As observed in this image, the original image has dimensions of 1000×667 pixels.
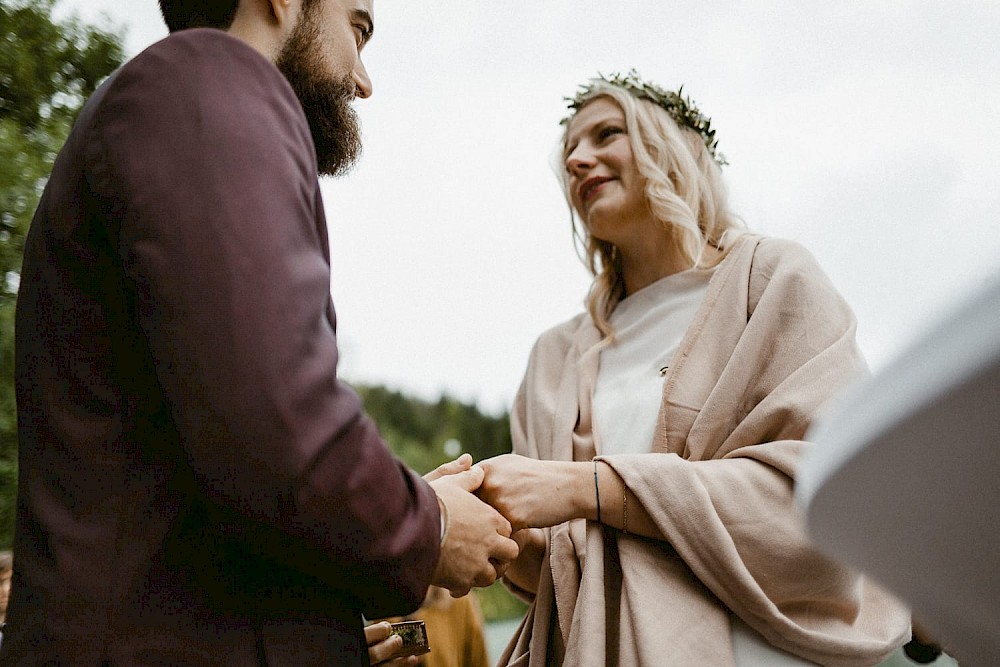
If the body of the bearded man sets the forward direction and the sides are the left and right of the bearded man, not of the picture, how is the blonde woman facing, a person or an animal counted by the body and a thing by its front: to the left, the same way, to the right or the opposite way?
the opposite way

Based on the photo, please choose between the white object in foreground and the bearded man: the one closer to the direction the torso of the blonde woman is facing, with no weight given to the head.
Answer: the bearded man

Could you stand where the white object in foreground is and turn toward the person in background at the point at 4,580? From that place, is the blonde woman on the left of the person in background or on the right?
right

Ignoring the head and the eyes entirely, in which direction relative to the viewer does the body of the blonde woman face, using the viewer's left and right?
facing the viewer and to the left of the viewer

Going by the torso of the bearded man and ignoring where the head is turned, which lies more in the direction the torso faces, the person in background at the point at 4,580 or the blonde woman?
the blonde woman

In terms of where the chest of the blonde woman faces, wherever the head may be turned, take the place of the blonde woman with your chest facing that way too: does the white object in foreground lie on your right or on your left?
on your left

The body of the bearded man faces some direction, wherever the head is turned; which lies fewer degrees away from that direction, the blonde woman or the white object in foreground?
the blonde woman

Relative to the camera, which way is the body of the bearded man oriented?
to the viewer's right

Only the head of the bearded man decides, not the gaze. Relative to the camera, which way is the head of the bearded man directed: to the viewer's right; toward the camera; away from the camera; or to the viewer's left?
to the viewer's right

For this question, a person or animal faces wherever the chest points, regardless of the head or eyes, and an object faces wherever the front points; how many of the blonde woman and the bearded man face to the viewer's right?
1

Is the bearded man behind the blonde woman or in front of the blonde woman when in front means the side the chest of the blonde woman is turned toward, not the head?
in front

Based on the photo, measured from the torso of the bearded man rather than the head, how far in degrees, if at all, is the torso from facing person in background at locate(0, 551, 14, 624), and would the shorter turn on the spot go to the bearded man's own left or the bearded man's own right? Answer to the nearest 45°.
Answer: approximately 90° to the bearded man's own left

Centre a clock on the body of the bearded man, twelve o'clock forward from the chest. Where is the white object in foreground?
The white object in foreground is roughly at 2 o'clock from the bearded man.

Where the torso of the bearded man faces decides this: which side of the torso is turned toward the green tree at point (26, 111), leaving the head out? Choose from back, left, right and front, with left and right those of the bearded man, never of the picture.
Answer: left

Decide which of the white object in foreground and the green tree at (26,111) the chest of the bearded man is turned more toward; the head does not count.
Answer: the white object in foreground

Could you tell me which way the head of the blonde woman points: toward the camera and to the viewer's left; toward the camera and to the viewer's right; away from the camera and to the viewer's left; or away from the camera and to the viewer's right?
toward the camera and to the viewer's left
